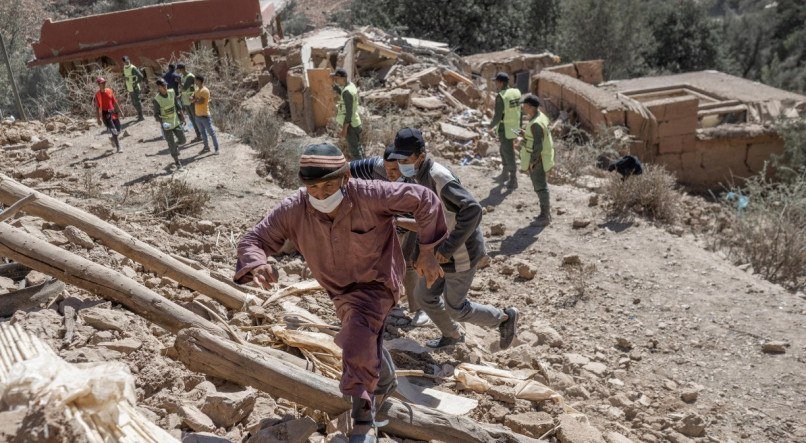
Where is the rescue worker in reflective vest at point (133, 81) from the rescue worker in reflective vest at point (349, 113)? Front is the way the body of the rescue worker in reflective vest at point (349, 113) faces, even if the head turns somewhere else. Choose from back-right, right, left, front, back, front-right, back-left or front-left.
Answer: front-right

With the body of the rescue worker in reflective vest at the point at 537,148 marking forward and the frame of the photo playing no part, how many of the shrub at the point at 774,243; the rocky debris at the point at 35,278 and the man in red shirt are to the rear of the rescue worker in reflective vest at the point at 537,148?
1

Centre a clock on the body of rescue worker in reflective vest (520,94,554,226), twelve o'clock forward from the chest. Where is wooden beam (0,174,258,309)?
The wooden beam is roughly at 10 o'clock from the rescue worker in reflective vest.

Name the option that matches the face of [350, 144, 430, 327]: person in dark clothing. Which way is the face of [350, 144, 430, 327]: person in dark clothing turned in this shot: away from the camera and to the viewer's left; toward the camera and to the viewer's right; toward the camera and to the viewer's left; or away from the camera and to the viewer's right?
toward the camera and to the viewer's left

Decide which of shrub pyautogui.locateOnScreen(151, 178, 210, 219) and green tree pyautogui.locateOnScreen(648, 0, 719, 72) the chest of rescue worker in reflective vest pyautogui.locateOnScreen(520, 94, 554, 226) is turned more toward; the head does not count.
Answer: the shrub

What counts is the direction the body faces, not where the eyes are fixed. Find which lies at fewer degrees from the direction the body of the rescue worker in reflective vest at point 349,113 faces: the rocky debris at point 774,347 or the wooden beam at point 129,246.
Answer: the wooden beam

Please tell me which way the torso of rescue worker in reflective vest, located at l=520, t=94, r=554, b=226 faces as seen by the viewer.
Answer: to the viewer's left

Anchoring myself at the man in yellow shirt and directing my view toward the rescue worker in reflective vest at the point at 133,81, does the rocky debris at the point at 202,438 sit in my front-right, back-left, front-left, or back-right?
back-left

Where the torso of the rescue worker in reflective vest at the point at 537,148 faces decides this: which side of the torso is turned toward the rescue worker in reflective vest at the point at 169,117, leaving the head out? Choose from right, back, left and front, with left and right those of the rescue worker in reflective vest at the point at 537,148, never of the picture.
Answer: front
